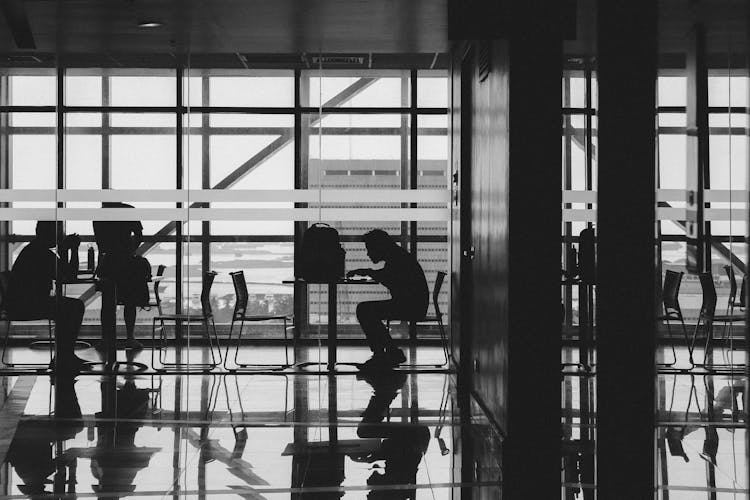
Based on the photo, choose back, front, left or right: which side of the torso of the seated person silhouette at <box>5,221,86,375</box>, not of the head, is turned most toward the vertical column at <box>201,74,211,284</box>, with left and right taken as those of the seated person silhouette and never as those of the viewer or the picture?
front

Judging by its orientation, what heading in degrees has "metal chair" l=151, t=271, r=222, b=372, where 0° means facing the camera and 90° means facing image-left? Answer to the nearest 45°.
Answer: approximately 90°

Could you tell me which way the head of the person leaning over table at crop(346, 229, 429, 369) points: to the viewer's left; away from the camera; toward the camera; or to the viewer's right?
to the viewer's left

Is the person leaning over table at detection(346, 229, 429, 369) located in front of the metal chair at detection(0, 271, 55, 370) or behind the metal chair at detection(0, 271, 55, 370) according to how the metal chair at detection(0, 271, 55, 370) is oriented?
in front

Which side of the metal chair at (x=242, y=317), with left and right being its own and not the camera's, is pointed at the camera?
right

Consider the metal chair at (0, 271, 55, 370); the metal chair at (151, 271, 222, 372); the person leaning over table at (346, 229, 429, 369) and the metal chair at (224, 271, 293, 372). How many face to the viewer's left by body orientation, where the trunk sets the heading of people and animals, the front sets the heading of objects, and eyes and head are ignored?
2

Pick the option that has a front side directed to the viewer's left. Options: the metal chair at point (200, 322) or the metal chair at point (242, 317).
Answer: the metal chair at point (200, 322)

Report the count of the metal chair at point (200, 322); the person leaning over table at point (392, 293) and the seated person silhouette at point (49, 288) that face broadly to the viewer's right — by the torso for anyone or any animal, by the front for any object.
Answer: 1

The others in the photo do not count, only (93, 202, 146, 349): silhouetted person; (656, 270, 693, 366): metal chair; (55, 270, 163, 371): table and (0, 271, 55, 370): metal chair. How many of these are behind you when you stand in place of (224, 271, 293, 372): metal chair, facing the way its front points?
3

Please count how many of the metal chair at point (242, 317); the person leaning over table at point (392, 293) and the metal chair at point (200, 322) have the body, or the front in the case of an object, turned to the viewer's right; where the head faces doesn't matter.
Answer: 1

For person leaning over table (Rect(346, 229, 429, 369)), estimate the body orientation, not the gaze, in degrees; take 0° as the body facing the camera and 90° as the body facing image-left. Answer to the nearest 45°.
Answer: approximately 90°

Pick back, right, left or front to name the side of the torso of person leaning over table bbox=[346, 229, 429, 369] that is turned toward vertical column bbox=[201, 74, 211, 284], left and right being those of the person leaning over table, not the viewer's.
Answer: front

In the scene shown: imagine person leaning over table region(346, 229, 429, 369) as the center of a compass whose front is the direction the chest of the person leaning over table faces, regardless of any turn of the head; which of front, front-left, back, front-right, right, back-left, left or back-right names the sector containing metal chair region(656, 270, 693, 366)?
back
